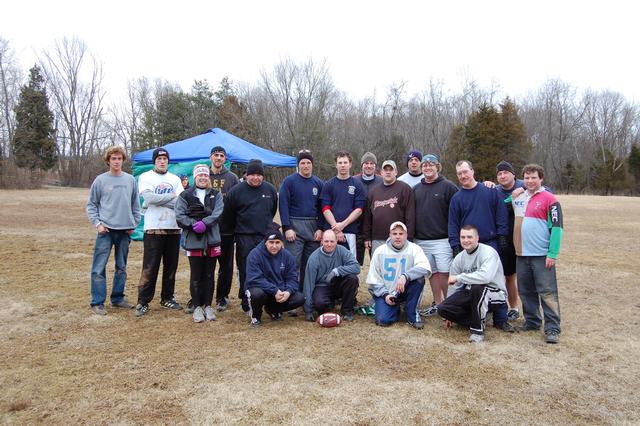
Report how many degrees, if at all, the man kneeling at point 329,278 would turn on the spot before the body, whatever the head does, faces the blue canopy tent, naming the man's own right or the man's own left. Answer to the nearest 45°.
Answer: approximately 135° to the man's own right

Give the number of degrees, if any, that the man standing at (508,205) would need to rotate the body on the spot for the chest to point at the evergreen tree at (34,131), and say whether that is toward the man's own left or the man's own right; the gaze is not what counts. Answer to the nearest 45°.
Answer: approximately 135° to the man's own right

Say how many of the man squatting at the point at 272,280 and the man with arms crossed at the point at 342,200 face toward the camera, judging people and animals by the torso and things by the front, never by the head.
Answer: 2

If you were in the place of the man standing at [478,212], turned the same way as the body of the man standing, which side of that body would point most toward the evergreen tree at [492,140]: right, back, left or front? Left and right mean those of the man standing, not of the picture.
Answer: back

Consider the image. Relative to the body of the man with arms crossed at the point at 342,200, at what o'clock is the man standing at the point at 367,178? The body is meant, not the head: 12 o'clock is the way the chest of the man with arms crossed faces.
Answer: The man standing is roughly at 7 o'clock from the man with arms crossed.

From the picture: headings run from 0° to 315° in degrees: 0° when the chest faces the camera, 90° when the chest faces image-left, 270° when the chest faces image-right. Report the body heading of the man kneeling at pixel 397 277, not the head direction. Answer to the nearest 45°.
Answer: approximately 0°

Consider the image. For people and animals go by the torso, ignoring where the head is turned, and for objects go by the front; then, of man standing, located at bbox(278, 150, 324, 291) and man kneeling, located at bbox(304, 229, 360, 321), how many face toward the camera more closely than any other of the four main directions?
2
